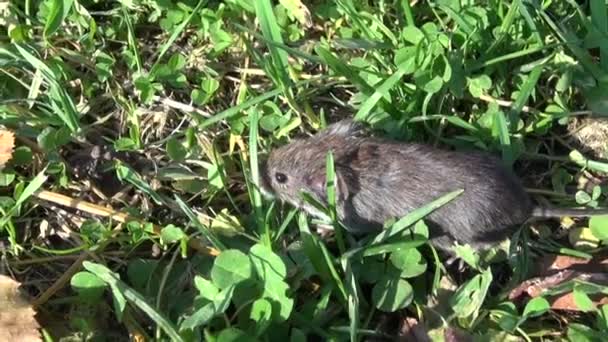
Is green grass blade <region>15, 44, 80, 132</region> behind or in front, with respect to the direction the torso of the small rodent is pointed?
in front

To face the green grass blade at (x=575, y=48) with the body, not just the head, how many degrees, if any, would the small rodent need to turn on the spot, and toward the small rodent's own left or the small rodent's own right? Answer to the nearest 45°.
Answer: approximately 135° to the small rodent's own right

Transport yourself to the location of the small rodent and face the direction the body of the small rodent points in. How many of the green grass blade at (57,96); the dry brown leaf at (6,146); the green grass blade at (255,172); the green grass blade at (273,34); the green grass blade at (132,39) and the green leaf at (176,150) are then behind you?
0

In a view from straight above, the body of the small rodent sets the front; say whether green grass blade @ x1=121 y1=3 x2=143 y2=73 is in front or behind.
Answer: in front

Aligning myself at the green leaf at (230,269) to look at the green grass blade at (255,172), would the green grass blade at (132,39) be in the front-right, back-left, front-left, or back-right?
front-left

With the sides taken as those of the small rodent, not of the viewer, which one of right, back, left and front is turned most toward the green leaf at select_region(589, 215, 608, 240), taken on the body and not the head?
back

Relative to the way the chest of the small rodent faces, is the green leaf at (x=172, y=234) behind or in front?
in front

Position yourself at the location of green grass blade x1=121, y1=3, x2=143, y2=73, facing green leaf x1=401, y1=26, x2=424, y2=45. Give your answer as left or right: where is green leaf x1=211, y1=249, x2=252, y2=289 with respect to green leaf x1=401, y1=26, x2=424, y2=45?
right

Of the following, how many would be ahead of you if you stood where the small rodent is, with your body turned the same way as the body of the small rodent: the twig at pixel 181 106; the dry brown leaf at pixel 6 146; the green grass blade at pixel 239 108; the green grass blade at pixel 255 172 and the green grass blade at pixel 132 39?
5

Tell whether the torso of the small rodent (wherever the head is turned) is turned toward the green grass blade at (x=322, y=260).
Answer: no

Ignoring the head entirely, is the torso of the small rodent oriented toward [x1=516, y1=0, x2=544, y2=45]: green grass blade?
no

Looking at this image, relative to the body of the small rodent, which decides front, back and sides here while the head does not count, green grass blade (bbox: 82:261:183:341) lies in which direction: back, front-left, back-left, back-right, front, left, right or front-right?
front-left

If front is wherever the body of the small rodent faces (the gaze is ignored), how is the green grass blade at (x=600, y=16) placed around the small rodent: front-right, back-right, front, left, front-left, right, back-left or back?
back-right

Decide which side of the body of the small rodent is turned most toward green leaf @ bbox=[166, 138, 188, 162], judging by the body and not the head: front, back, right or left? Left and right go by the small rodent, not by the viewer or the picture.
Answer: front

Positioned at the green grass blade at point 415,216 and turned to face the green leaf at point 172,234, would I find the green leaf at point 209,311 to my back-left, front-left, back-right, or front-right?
front-left

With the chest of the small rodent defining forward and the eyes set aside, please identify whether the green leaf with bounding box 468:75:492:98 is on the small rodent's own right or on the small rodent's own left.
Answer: on the small rodent's own right

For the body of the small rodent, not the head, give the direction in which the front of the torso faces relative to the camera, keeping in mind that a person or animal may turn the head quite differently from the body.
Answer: to the viewer's left
